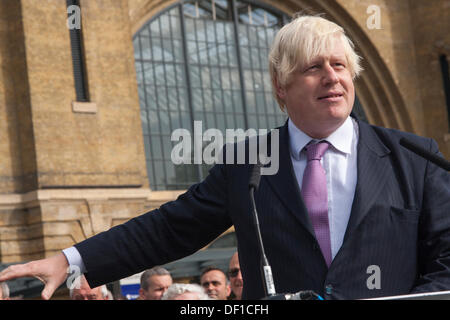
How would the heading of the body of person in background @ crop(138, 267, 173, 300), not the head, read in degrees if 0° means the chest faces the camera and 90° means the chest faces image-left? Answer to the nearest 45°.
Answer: approximately 315°

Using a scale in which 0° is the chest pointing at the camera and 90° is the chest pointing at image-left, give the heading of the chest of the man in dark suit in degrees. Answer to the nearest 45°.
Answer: approximately 0°

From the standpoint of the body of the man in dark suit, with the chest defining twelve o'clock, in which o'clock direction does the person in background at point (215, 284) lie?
The person in background is roughly at 6 o'clock from the man in dark suit.

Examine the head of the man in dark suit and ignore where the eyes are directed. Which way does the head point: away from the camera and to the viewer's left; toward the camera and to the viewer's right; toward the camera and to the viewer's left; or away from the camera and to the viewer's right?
toward the camera and to the viewer's right

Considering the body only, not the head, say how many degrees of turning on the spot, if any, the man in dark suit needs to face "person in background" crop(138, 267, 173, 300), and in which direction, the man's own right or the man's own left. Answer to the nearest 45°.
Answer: approximately 180°
